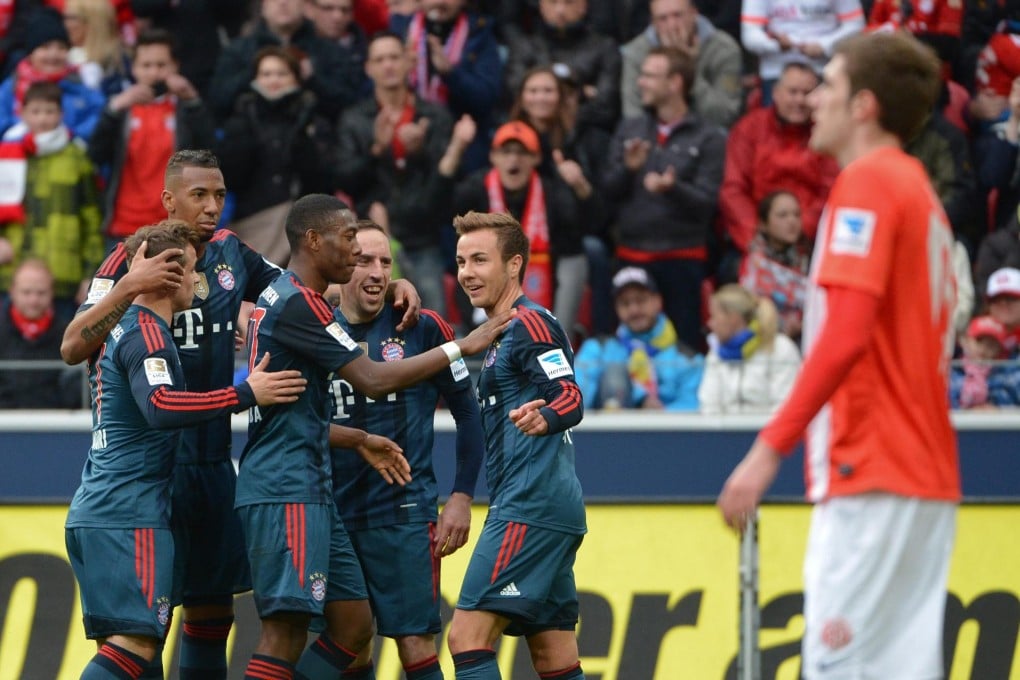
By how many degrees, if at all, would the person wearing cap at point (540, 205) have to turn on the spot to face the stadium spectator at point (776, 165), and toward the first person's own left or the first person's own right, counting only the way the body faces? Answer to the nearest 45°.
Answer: approximately 90° to the first person's own left

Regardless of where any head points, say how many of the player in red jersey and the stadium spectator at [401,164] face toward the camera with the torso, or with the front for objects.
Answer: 1

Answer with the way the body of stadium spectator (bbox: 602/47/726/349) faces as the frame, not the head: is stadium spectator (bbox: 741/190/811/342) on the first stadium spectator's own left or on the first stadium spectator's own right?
on the first stadium spectator's own left

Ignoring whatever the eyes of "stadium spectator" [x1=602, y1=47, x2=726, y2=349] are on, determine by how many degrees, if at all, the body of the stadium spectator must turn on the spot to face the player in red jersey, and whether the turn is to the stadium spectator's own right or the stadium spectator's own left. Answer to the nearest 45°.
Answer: approximately 45° to the stadium spectator's own left

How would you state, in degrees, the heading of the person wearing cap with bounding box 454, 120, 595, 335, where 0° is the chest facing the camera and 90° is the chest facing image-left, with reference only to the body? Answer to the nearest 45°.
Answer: approximately 0°

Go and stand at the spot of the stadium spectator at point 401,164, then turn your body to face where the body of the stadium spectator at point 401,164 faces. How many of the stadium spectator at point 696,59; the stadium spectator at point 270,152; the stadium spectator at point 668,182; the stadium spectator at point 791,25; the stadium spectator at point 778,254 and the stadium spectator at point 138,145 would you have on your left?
4
